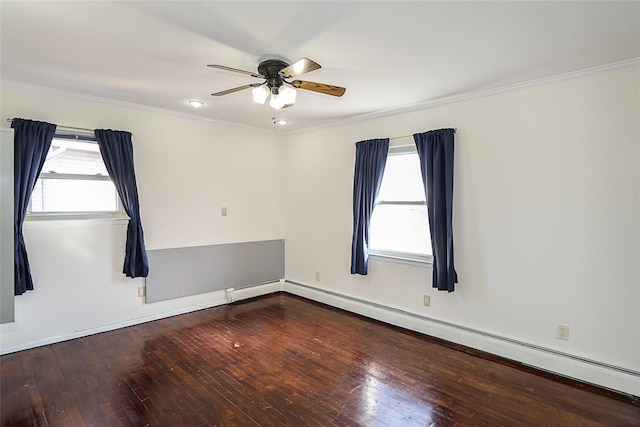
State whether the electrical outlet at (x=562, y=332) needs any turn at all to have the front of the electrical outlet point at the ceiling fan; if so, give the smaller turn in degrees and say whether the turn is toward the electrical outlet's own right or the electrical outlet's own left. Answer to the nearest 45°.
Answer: approximately 45° to the electrical outlet's own right

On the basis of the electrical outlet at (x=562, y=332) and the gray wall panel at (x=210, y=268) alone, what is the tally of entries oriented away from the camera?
0

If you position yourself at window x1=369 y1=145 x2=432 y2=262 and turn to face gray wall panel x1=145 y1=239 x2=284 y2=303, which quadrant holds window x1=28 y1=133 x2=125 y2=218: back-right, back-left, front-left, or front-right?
front-left

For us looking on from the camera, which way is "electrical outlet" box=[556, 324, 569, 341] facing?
facing the viewer

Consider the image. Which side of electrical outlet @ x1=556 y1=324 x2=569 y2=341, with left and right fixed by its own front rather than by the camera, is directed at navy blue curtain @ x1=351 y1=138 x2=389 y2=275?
right

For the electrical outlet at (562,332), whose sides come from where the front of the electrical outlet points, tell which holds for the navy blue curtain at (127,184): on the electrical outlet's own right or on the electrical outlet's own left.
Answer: on the electrical outlet's own right

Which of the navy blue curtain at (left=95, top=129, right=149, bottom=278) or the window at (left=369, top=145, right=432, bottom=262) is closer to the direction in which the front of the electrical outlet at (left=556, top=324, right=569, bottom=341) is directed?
the navy blue curtain

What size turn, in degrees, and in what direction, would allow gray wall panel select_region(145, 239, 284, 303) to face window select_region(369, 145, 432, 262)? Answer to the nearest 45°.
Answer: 0° — it already faces it

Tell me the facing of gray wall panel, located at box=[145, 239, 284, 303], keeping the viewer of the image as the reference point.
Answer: facing the viewer and to the right of the viewer

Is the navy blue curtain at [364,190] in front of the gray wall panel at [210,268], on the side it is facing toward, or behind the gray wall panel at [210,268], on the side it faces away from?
in front

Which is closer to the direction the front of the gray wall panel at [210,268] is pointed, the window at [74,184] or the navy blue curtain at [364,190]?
the navy blue curtain

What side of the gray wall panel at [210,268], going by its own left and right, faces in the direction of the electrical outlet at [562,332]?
front

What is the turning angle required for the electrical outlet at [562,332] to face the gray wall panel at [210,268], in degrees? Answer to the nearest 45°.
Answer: approximately 90° to its right

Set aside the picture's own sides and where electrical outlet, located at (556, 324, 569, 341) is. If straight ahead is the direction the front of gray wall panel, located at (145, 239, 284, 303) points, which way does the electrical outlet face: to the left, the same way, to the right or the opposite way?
to the right

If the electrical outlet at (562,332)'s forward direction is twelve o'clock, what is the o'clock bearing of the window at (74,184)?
The window is roughly at 2 o'clock from the electrical outlet.
